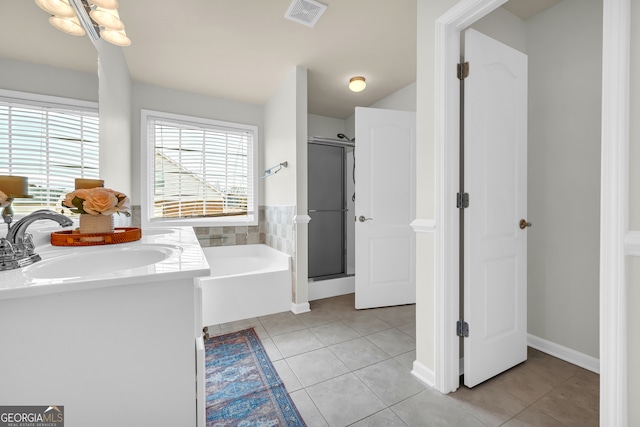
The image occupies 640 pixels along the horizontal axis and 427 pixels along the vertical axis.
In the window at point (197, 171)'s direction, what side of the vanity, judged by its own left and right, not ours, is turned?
left

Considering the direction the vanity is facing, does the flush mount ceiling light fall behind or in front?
in front

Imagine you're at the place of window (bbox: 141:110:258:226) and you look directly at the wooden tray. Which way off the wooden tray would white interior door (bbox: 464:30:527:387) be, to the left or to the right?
left

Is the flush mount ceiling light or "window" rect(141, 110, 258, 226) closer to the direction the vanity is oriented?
the flush mount ceiling light

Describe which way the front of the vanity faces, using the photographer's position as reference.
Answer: facing to the right of the viewer

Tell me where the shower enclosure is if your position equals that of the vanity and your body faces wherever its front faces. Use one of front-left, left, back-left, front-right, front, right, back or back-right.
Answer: front-left

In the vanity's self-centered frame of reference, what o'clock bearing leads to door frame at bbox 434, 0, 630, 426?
The door frame is roughly at 1 o'clock from the vanity.

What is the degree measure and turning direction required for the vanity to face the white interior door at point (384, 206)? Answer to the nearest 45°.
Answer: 0° — it already faces it

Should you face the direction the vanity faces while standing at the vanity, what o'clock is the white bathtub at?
The white bathtub is roughly at 10 o'clock from the vanity.

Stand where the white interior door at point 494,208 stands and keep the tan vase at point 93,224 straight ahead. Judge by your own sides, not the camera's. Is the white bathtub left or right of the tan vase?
right
